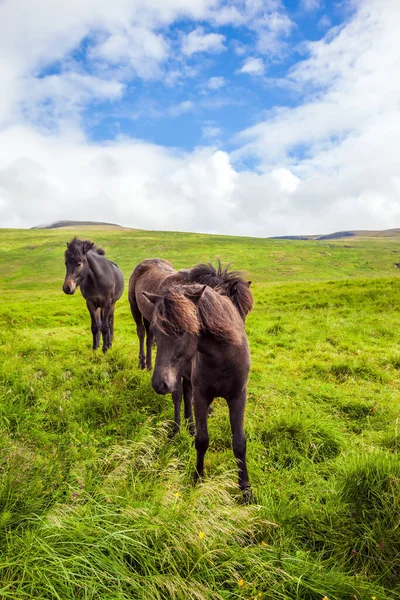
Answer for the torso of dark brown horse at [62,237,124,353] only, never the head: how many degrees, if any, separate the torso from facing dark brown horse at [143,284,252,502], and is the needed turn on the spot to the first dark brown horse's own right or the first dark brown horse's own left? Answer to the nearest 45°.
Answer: approximately 45° to the first dark brown horse's own left

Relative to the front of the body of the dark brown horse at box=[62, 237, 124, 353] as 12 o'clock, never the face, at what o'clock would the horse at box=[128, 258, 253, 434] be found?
The horse is roughly at 10 o'clock from the dark brown horse.

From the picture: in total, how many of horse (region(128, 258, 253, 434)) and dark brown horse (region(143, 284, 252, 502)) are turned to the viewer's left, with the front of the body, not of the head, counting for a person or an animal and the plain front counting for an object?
0

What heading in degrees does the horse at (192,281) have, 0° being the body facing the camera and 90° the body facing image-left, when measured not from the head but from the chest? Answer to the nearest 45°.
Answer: approximately 315°

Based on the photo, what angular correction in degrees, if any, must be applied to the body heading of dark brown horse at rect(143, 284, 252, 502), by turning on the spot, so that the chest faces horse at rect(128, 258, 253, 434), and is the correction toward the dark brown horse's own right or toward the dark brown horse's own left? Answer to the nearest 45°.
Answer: approximately 180°

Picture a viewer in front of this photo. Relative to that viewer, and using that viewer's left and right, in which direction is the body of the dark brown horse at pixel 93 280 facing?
facing the viewer and to the left of the viewer

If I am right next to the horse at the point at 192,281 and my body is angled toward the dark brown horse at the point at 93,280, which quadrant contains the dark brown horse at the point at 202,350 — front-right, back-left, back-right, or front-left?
back-left

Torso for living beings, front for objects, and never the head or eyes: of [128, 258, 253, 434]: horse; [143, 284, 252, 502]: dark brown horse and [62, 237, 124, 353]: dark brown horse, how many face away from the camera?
0

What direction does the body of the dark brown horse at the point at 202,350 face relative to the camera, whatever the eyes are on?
toward the camera

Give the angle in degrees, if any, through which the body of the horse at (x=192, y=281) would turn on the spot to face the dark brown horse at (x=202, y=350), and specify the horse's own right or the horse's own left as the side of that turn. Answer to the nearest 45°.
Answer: approximately 45° to the horse's own right

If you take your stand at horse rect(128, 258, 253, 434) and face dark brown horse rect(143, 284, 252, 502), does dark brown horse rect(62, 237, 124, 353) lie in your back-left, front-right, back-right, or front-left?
back-right

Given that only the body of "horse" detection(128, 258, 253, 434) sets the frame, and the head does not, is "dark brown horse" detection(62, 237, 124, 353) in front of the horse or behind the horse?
behind

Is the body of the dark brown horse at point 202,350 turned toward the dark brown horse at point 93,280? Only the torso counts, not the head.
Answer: no
